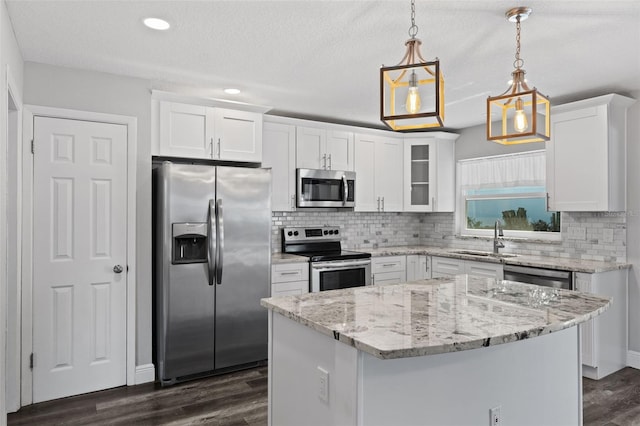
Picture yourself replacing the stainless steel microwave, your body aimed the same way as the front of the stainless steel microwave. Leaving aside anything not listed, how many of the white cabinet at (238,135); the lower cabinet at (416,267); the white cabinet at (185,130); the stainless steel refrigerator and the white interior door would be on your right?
4

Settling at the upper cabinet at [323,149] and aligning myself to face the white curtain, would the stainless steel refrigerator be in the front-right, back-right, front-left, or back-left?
back-right

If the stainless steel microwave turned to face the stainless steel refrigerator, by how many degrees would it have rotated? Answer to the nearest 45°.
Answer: approximately 90° to its right

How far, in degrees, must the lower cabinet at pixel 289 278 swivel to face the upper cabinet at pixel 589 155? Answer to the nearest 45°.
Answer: approximately 45° to its left

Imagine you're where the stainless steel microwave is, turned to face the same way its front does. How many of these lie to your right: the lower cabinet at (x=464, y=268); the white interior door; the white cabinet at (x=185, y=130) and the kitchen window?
2
